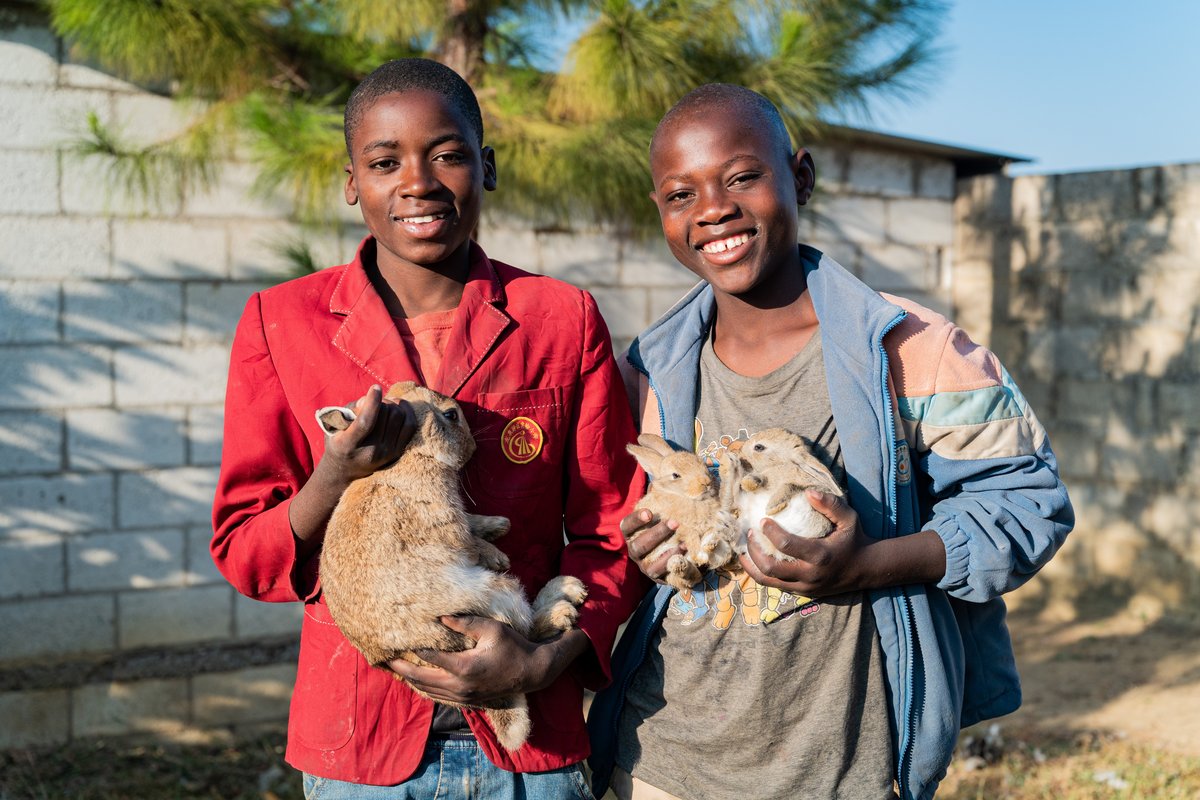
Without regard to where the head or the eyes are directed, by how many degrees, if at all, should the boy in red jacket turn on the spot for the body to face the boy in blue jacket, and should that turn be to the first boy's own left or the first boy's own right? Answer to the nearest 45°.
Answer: approximately 90° to the first boy's own left

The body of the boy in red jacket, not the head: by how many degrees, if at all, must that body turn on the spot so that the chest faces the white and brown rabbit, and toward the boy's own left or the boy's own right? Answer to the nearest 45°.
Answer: approximately 90° to the boy's own left

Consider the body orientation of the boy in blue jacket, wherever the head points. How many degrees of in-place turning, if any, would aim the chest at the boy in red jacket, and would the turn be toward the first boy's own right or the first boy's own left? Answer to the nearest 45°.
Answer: approximately 45° to the first boy's own right

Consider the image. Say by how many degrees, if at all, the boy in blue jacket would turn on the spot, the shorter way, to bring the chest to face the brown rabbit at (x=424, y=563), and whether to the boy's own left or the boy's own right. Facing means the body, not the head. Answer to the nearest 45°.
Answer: approximately 45° to the boy's own right

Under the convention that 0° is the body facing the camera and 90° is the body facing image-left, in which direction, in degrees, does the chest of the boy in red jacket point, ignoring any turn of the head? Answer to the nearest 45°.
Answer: approximately 0°
